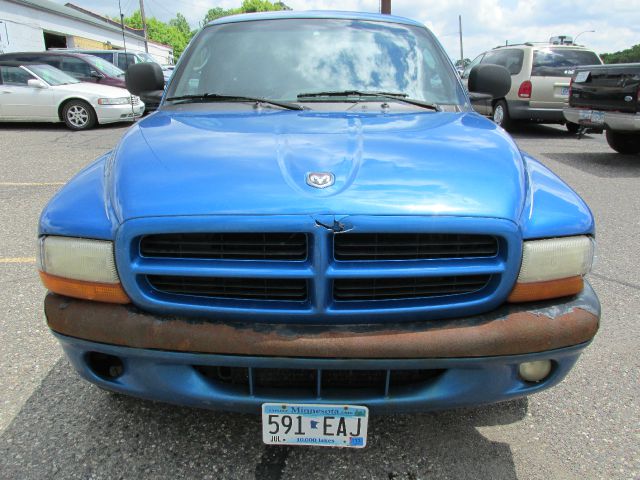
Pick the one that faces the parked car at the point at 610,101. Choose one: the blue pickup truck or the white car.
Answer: the white car

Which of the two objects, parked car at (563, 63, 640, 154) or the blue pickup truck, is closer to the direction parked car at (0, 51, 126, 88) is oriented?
the parked car

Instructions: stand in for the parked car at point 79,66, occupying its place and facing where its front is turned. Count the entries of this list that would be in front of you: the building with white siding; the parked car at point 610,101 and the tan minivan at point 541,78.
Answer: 2

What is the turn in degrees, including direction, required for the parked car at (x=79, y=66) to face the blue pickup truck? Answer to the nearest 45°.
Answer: approximately 45° to its right

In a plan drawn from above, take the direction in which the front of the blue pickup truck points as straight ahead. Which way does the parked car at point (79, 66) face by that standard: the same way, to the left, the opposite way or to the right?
to the left

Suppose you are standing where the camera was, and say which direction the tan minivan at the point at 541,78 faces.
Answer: facing away from the viewer and to the left of the viewer

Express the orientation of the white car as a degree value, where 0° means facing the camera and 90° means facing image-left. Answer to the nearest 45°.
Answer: approximately 315°

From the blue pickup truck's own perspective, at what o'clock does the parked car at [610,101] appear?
The parked car is roughly at 7 o'clock from the blue pickup truck.

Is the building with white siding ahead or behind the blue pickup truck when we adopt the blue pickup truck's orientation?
behind

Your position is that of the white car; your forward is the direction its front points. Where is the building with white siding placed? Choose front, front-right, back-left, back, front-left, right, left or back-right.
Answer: back-left

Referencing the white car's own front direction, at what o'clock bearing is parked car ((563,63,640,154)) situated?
The parked car is roughly at 12 o'clock from the white car.

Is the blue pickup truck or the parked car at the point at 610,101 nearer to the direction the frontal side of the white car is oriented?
the parked car

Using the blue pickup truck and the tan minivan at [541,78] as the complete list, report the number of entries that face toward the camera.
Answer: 1
